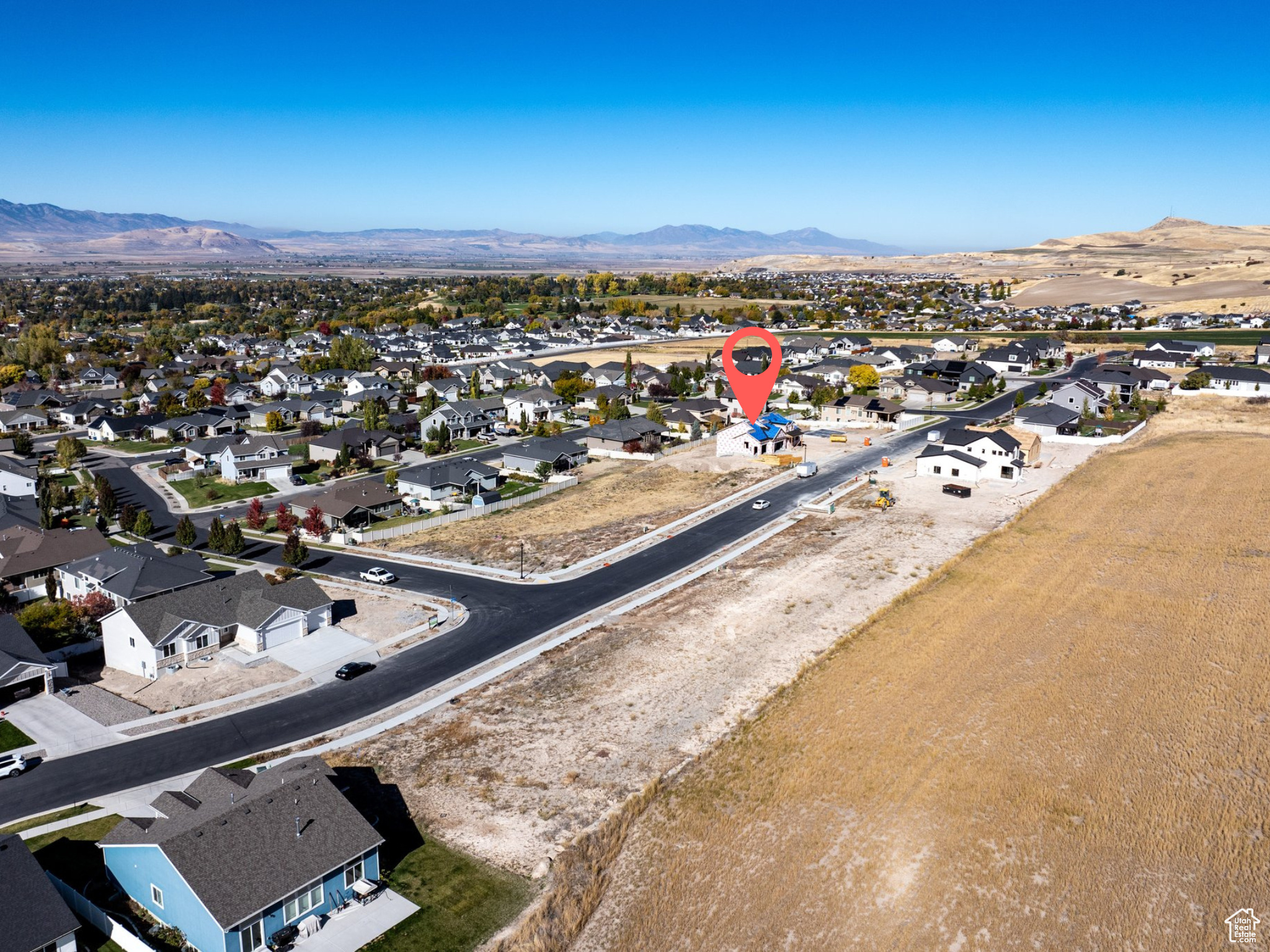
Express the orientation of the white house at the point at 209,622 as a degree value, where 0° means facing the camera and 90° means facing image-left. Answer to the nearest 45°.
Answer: approximately 315°

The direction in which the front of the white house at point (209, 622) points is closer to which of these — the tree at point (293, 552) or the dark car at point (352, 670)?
the dark car

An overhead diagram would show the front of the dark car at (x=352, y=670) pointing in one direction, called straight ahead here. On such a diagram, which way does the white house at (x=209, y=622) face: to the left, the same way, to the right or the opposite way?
to the left

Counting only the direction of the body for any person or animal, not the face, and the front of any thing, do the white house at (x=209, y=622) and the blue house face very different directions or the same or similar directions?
very different directions

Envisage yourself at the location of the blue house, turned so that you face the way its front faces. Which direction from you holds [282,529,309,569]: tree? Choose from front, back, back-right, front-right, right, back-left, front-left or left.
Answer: front-right

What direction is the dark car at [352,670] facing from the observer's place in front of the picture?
facing the viewer and to the left of the viewer

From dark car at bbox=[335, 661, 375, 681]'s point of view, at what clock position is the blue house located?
The blue house is roughly at 11 o'clock from the dark car.

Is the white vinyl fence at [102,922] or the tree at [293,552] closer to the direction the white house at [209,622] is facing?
the white vinyl fence

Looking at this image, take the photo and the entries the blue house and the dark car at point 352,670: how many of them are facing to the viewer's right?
0

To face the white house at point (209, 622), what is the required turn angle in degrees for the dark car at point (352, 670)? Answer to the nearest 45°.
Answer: approximately 90° to its right

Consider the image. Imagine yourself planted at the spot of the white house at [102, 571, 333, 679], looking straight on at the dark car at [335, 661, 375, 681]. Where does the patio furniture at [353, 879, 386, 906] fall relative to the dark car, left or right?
right

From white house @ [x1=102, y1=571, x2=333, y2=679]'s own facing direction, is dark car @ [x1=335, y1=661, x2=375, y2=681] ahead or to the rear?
ahead

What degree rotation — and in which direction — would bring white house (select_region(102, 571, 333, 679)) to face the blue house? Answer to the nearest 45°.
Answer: approximately 45° to its right

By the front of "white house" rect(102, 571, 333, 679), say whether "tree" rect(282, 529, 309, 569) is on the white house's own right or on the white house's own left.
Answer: on the white house's own left

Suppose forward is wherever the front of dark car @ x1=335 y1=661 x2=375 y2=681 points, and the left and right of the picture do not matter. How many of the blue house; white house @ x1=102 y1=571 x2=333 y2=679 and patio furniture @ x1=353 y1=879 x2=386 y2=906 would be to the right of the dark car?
1

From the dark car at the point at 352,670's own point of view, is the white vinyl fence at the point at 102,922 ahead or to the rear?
ahead
